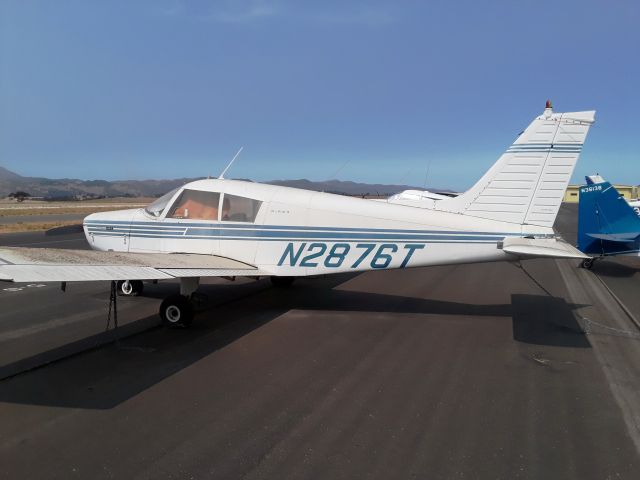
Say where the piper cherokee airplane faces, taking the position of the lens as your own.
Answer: facing away from the viewer and to the left of the viewer
